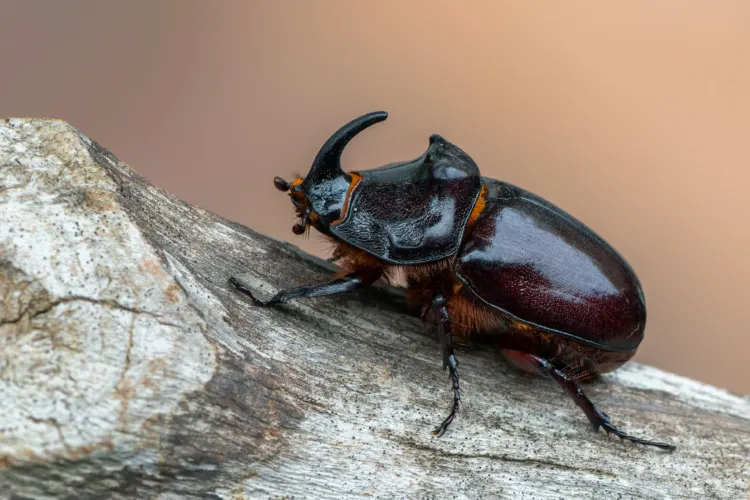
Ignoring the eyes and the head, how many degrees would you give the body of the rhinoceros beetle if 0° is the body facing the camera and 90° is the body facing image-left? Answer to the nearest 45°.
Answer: approximately 90°
